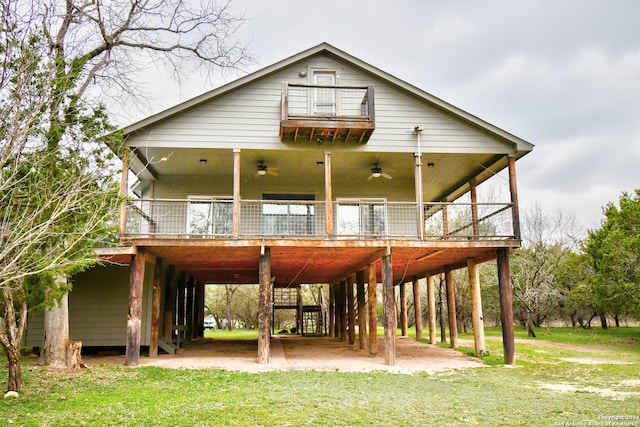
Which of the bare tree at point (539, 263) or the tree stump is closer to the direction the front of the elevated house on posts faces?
the tree stump

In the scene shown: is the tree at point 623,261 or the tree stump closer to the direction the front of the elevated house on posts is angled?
the tree stump

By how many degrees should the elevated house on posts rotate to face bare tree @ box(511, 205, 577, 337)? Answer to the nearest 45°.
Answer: approximately 135° to its left

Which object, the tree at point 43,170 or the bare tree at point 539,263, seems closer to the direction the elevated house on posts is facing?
the tree

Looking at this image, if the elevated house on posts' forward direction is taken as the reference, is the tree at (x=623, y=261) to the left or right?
on its left

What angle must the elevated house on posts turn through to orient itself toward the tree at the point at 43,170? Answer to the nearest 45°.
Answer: approximately 45° to its right

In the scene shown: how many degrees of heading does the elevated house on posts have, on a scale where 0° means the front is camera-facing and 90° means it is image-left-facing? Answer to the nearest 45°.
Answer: approximately 0°
